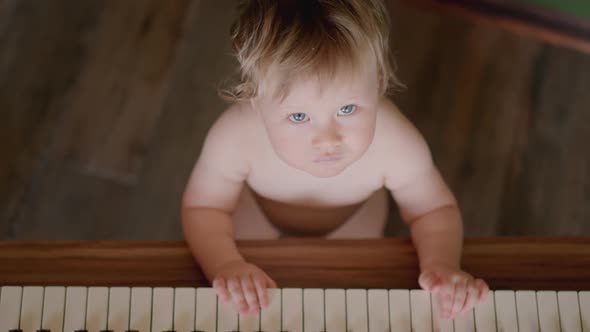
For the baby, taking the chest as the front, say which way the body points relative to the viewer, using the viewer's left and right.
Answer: facing the viewer
